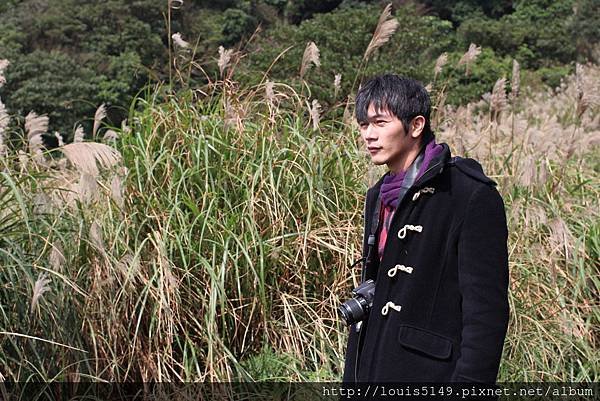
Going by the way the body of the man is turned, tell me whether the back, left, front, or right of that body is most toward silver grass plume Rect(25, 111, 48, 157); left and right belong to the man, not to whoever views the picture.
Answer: right

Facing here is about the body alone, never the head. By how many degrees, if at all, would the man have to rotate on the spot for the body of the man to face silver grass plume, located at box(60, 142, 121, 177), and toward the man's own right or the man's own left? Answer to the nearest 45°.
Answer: approximately 90° to the man's own right

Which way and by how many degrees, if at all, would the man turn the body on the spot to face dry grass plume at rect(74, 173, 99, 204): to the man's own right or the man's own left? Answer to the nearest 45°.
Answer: approximately 90° to the man's own right

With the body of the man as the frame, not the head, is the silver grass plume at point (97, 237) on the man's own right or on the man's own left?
on the man's own right

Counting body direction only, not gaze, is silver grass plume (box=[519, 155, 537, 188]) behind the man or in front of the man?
behind

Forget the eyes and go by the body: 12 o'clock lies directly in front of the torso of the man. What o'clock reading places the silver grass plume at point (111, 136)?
The silver grass plume is roughly at 3 o'clock from the man.

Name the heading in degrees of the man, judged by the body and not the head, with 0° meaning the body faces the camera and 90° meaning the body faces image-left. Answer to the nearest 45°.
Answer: approximately 45°

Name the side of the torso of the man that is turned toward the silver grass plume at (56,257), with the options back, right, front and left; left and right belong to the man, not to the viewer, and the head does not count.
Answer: right
